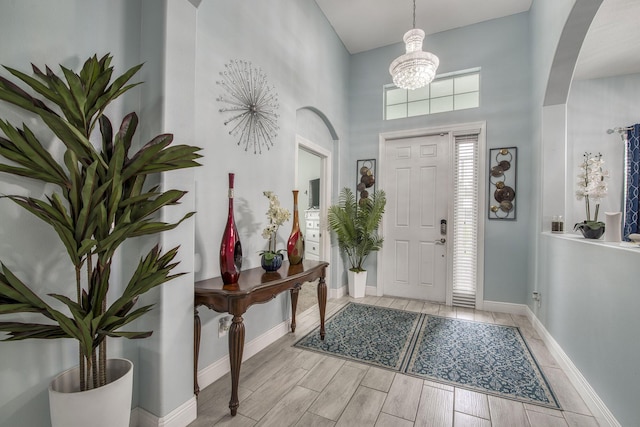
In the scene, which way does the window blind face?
toward the camera

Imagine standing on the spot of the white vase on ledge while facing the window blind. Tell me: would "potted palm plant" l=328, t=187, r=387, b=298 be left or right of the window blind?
left

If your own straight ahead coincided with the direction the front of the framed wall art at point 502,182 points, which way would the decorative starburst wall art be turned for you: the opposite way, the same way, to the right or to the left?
to the left

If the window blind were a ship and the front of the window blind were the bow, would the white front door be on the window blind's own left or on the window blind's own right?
on the window blind's own right

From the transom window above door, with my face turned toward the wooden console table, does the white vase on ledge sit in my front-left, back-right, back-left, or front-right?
front-left

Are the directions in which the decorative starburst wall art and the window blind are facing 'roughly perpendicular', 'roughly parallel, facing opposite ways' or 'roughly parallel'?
roughly perpendicular

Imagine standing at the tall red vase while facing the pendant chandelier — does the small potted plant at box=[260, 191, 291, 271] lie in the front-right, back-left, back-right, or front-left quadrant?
front-left

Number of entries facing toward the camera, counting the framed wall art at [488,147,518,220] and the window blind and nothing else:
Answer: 2

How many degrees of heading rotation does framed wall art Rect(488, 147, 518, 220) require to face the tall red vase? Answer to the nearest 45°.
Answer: approximately 45° to its right

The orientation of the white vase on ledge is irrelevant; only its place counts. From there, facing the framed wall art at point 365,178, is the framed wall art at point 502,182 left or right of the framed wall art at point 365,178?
right

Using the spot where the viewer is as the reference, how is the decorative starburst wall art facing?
facing the viewer and to the right of the viewer

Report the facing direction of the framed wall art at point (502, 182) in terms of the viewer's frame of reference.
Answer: facing the viewer

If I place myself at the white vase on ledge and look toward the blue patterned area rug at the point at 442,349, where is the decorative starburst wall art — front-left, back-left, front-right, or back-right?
front-left

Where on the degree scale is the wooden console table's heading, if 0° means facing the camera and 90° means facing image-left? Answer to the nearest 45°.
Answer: approximately 315°

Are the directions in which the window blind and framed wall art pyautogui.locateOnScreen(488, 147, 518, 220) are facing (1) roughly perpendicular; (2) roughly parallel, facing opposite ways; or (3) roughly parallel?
roughly parallel

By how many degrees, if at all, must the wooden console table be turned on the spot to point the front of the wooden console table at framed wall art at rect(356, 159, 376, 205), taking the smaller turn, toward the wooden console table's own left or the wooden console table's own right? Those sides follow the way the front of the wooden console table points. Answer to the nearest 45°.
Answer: approximately 90° to the wooden console table's own left

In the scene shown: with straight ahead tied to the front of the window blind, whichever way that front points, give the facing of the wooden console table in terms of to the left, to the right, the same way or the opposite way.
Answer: to the left
